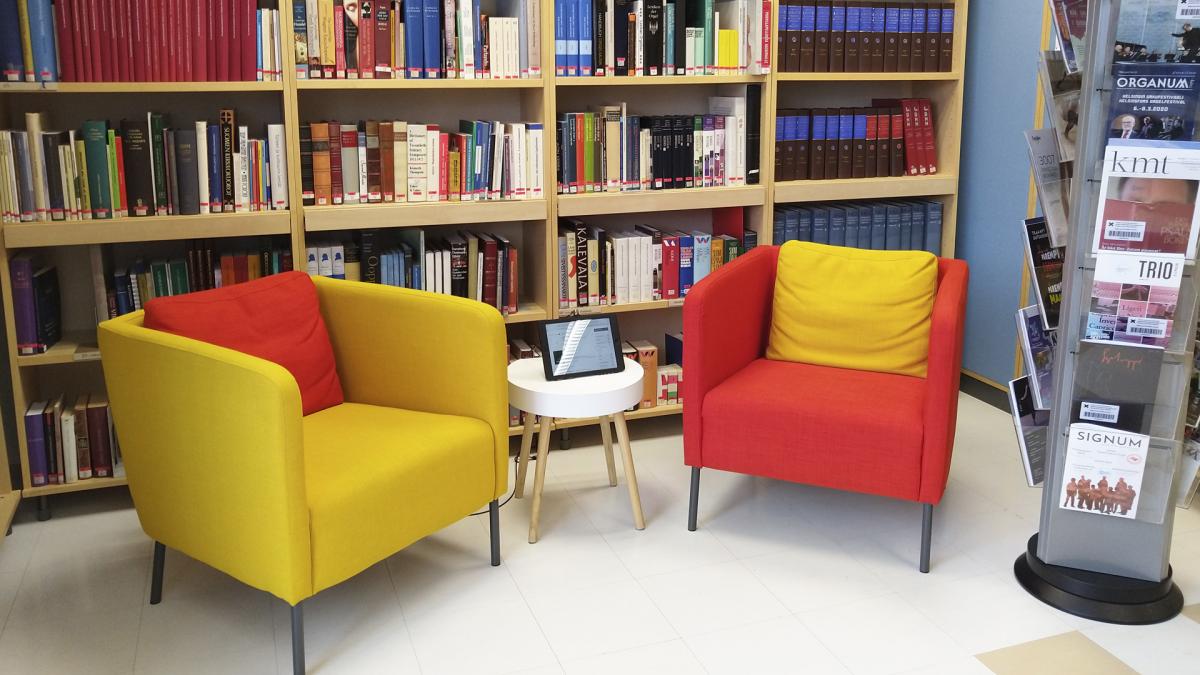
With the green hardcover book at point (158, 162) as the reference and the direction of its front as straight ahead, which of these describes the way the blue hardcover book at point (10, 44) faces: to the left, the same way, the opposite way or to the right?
the same way

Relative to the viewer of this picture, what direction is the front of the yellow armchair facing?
facing the viewer and to the right of the viewer

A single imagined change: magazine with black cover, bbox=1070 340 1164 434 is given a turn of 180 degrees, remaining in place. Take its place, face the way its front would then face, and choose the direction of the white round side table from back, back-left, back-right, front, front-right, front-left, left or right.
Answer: left

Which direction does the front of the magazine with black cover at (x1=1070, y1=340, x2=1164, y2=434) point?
toward the camera

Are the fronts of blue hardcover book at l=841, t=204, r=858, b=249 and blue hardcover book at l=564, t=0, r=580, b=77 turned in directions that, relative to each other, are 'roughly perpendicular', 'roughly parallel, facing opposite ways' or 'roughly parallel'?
roughly parallel
